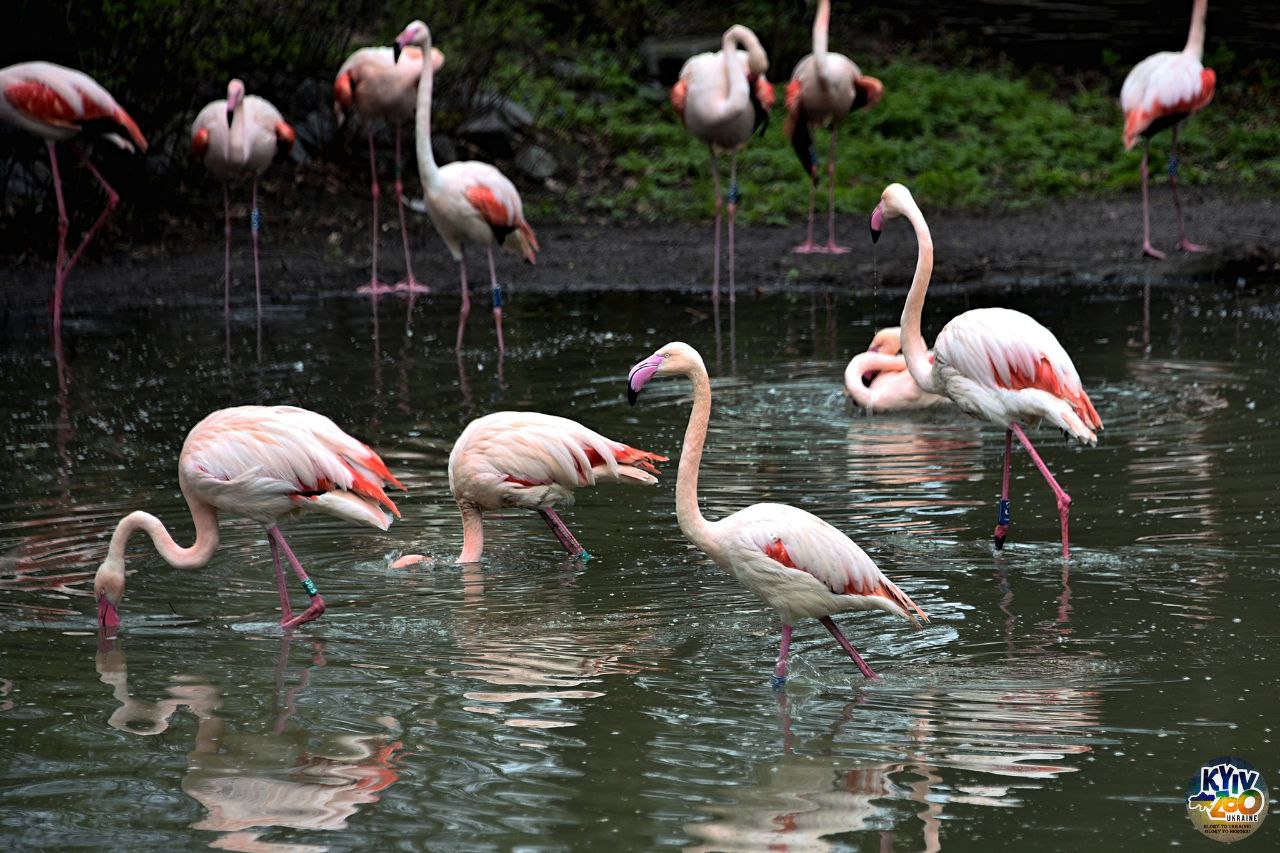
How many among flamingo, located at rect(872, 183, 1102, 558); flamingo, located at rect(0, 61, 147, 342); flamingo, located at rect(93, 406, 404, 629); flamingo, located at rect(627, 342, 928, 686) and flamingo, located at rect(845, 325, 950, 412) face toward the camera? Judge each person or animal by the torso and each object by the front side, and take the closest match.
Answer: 0

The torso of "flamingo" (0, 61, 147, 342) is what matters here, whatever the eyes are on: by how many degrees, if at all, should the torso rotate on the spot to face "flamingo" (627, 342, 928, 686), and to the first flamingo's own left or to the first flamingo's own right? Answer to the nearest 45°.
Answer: approximately 90° to the first flamingo's own left

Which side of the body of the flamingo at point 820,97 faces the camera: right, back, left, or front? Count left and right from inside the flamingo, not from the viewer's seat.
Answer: front

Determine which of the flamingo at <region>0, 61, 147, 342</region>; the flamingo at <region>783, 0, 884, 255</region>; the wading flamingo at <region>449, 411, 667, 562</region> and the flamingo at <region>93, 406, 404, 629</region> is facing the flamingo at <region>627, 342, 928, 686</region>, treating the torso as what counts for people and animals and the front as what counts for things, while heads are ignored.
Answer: the flamingo at <region>783, 0, 884, 255</region>

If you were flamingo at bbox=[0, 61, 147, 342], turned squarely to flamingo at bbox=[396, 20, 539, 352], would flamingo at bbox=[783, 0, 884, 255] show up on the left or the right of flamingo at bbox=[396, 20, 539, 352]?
left

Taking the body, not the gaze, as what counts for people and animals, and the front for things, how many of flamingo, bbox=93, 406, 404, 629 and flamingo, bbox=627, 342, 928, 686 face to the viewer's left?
2

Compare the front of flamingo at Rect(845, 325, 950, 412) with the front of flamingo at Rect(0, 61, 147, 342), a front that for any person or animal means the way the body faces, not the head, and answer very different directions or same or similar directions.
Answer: same or similar directions

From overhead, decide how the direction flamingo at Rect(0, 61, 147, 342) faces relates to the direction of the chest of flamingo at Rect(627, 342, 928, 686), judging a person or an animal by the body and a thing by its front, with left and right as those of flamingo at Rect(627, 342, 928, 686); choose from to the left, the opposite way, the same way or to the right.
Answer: the same way

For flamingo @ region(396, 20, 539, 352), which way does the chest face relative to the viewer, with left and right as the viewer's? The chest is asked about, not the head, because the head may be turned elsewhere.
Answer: facing the viewer and to the left of the viewer

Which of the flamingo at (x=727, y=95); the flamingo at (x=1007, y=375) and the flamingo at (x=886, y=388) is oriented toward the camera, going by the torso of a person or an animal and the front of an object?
the flamingo at (x=727, y=95)

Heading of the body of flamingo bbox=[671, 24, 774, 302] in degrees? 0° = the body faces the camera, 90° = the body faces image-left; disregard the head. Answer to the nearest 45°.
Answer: approximately 0°

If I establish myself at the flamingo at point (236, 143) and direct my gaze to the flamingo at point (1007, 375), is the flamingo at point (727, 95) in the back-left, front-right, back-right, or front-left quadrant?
front-left

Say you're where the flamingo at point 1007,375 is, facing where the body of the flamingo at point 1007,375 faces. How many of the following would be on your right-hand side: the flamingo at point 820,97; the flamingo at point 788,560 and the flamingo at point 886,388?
2

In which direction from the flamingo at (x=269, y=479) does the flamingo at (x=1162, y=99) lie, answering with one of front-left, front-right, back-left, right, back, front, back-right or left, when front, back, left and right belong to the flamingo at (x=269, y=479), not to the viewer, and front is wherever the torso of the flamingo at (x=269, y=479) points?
back-right

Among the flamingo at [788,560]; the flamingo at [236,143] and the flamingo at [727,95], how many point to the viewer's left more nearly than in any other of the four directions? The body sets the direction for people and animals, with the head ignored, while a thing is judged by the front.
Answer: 1

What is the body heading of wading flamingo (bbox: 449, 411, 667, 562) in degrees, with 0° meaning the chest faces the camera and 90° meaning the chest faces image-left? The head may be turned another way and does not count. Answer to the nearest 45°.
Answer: approximately 90°

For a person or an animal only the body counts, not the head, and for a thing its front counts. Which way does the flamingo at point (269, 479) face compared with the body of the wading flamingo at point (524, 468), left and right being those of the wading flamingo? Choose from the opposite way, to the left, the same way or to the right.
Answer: the same way

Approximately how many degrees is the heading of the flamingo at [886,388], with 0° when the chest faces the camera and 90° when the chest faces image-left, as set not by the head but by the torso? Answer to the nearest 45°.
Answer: approximately 90°

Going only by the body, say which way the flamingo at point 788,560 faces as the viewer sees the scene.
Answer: to the viewer's left

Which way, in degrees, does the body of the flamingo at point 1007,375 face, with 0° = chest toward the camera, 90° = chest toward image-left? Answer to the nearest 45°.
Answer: approximately 90°
